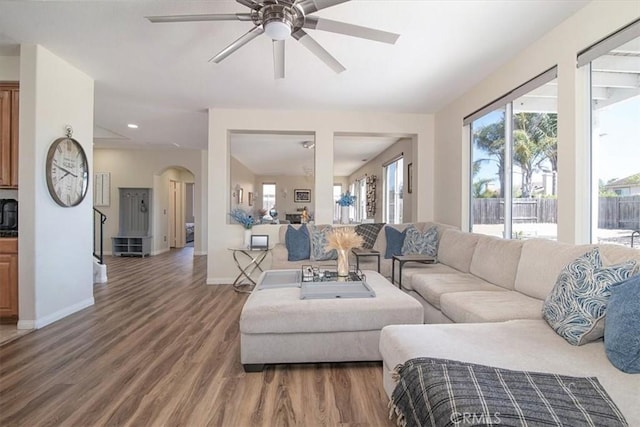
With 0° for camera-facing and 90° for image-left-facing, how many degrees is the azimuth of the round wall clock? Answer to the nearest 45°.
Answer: approximately 315°

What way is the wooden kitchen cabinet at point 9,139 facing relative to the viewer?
toward the camera

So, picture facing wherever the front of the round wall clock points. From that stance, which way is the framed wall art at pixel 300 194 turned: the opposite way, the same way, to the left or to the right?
to the right

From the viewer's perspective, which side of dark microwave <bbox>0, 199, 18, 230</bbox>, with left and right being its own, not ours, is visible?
front

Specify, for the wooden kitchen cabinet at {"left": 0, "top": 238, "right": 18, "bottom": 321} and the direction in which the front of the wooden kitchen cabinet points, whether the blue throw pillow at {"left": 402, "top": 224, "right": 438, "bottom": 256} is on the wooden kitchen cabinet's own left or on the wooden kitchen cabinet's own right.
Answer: on the wooden kitchen cabinet's own left

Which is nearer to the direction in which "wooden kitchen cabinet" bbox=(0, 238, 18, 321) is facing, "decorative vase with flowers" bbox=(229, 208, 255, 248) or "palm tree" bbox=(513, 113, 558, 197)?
the palm tree

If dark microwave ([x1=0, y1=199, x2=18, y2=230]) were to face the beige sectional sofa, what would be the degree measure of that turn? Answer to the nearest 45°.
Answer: approximately 45° to its left

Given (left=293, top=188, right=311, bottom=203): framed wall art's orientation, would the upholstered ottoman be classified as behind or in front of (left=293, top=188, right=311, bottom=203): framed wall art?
in front

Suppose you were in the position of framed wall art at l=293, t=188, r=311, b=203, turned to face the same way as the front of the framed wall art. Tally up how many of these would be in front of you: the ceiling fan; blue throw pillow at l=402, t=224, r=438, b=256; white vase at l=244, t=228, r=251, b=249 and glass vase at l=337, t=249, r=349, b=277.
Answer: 4

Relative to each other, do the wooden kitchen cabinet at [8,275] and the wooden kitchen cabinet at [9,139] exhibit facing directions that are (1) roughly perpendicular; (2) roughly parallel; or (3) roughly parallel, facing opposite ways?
roughly parallel

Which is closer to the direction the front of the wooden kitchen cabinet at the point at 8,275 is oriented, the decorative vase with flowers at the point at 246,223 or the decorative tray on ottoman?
the decorative tray on ottoman

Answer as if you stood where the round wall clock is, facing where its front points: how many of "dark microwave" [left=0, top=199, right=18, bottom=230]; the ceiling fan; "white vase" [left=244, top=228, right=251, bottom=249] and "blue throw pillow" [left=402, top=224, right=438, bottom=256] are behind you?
1

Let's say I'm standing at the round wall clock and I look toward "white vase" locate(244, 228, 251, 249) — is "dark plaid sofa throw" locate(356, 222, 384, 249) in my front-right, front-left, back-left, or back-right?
front-right

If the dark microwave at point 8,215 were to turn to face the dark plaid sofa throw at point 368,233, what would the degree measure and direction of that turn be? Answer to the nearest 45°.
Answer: approximately 45° to its left

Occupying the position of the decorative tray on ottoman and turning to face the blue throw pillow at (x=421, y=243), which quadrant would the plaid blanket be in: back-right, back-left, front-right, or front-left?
back-right

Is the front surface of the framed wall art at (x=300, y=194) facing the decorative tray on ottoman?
yes

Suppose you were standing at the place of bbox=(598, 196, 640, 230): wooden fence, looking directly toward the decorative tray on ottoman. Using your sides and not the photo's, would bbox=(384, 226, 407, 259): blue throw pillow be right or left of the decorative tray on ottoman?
right

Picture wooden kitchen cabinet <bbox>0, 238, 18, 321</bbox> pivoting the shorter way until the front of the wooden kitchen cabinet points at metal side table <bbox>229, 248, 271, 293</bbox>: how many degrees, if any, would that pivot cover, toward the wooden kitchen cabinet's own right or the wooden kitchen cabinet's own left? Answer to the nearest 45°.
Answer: approximately 90° to the wooden kitchen cabinet's own left
